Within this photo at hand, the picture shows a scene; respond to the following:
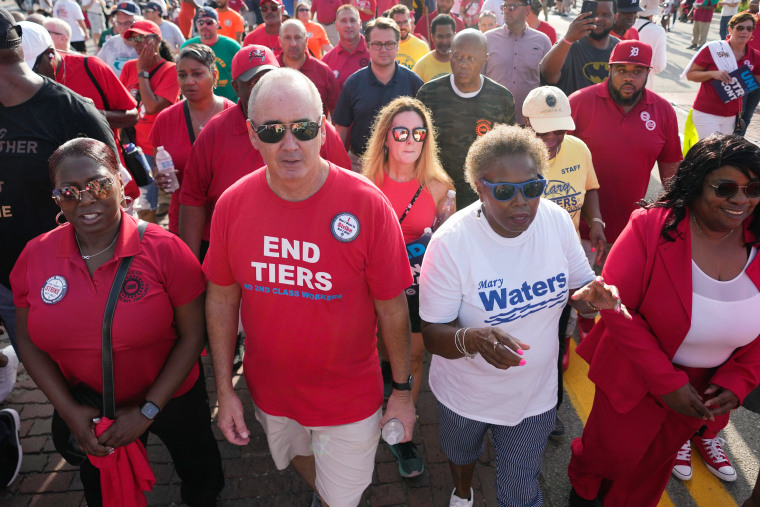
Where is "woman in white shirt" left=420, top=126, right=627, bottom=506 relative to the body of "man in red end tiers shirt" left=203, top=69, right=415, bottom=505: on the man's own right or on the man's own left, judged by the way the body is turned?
on the man's own left

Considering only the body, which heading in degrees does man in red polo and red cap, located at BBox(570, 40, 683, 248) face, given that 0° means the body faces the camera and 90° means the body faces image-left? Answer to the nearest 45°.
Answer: approximately 0°

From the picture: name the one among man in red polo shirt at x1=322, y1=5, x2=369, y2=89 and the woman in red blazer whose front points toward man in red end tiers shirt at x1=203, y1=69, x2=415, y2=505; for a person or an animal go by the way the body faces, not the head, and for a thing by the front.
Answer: man in red polo shirt at x1=322, y1=5, x2=369, y2=89

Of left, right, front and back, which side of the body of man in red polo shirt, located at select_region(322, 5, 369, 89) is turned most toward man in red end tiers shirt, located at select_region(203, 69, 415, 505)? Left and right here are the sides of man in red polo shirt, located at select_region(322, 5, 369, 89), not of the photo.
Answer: front

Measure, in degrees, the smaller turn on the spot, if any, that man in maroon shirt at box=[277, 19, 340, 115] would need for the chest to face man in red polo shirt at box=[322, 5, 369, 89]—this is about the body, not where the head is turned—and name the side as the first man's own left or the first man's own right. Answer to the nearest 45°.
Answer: approximately 135° to the first man's own left

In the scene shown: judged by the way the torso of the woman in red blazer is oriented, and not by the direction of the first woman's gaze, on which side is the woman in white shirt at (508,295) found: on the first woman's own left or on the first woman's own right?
on the first woman's own right

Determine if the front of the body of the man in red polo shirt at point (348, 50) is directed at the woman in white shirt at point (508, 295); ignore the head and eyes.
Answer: yes

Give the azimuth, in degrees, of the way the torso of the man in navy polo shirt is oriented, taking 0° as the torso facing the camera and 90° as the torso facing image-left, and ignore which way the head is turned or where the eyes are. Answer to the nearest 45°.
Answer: approximately 0°

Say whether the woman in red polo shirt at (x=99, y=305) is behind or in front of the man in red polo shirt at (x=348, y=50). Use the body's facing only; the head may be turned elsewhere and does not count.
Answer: in front

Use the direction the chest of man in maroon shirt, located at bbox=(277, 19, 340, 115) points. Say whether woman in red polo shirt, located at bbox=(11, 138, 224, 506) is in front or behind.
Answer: in front

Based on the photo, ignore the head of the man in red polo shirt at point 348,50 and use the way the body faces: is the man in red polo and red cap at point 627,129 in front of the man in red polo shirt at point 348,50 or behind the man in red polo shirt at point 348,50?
in front
